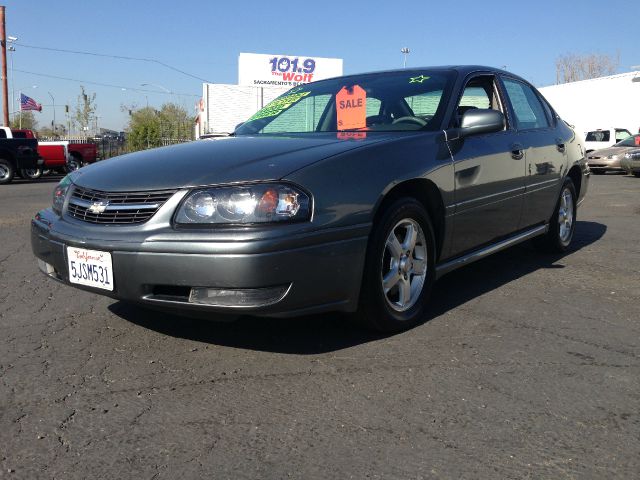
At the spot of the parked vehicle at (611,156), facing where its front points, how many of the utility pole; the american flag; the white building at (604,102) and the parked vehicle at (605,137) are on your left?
0

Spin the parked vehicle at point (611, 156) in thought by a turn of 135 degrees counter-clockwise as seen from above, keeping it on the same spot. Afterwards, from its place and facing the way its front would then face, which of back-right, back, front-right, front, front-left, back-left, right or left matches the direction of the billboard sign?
back-left

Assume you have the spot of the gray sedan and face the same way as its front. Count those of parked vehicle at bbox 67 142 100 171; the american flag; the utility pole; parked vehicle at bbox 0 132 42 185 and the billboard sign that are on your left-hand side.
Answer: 0

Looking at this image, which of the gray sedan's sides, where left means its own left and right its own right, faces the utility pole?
right

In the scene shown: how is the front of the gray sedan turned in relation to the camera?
facing the viewer and to the left of the viewer

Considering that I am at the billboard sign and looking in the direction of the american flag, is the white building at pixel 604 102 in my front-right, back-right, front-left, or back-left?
back-left

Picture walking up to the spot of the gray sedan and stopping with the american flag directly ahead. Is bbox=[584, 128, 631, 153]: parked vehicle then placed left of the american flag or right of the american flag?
right

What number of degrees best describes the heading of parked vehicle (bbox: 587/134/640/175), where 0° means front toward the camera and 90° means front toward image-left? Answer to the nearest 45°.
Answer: approximately 45°

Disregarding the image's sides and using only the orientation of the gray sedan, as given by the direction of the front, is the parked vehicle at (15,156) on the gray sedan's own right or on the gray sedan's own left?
on the gray sedan's own right

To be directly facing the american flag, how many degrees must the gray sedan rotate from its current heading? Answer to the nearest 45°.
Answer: approximately 90° to its right

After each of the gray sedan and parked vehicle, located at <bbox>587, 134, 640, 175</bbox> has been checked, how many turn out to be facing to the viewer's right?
0

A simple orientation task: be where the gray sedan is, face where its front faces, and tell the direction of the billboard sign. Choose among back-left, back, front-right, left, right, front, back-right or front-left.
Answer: back-right

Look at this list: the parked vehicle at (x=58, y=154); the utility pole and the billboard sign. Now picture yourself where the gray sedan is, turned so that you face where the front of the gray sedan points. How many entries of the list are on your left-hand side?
0

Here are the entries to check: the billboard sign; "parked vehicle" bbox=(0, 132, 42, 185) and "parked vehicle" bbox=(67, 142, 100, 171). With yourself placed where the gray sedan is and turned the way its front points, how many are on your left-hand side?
0

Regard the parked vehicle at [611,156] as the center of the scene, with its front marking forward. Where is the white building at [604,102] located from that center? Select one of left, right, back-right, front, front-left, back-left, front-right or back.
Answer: back-right

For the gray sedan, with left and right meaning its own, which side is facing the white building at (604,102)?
back

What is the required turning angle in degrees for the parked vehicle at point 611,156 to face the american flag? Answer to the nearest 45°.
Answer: approximately 45° to its right
